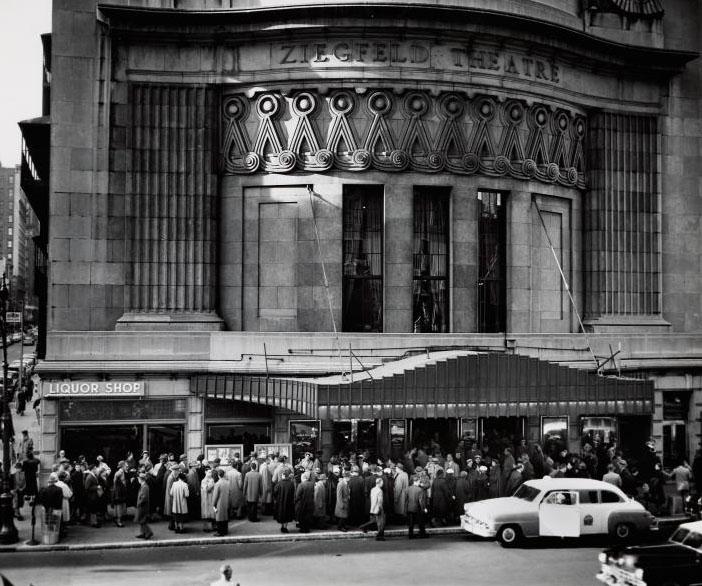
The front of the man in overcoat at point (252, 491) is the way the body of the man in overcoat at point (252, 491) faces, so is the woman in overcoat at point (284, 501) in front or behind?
behind

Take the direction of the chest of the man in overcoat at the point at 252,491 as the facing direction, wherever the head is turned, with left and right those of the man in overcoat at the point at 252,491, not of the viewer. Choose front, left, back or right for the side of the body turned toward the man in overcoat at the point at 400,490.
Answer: right

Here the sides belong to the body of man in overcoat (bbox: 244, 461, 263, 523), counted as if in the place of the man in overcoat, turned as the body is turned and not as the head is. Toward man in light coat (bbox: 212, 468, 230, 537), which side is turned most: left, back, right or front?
back

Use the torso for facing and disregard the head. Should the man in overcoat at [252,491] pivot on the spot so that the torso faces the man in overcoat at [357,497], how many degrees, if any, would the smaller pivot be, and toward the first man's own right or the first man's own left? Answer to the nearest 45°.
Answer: approximately 135° to the first man's own right

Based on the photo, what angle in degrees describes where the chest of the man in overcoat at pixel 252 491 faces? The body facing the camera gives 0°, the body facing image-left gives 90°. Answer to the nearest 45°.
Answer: approximately 180°

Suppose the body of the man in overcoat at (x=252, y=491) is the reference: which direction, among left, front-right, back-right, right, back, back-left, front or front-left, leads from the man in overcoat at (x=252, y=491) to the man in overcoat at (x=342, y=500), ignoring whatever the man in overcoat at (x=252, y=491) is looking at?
back-right

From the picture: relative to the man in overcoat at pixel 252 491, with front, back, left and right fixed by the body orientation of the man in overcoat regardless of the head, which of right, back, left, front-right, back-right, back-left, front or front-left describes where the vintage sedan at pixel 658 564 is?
back-right

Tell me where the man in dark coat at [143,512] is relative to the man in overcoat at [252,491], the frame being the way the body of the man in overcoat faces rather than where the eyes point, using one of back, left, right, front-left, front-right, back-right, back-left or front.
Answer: back-left
